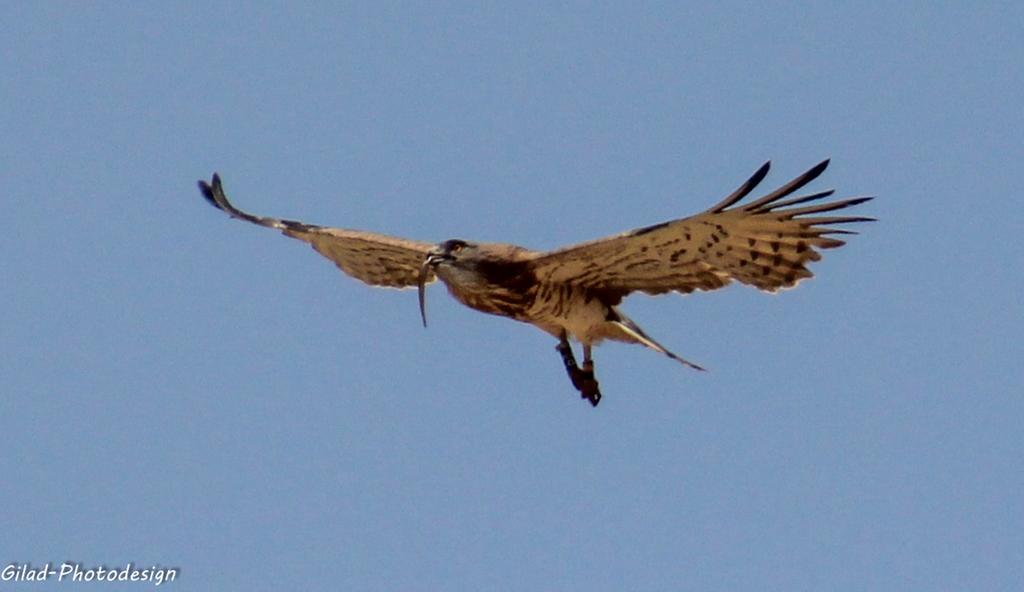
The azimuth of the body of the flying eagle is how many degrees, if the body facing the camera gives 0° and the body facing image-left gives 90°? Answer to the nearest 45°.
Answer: approximately 45°
